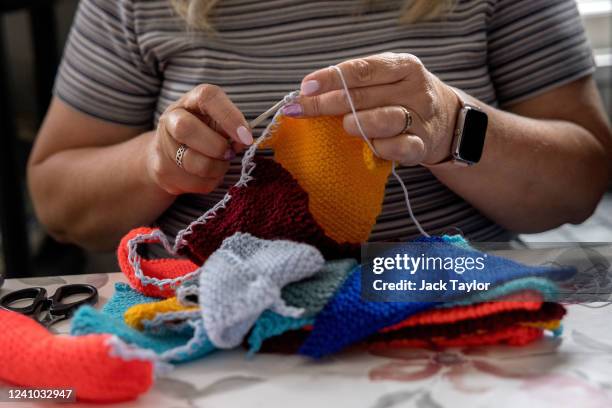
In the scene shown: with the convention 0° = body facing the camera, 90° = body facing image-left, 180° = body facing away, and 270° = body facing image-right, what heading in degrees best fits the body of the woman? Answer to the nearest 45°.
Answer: approximately 0°
